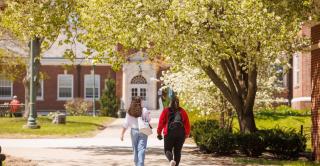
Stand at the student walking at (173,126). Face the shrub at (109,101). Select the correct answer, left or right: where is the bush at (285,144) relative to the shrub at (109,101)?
right

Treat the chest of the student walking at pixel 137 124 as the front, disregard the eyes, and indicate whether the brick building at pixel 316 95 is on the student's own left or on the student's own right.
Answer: on the student's own right

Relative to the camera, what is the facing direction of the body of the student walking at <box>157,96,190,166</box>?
away from the camera

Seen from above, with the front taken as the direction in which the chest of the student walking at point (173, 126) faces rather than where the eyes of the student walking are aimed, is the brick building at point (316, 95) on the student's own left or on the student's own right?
on the student's own right

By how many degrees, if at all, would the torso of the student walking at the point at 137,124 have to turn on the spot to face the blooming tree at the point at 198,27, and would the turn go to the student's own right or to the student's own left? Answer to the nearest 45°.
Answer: approximately 45° to the student's own right

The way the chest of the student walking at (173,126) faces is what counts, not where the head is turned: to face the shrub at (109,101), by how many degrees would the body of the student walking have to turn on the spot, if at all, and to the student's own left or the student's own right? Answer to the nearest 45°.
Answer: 0° — they already face it

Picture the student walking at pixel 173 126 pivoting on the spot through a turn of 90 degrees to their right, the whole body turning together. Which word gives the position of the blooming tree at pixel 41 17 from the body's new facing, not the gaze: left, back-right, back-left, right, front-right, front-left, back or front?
back-left

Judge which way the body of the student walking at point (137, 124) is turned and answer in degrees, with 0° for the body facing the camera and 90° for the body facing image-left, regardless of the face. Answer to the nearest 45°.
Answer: approximately 180°

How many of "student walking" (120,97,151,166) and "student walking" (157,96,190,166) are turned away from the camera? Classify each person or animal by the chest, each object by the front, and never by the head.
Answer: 2
